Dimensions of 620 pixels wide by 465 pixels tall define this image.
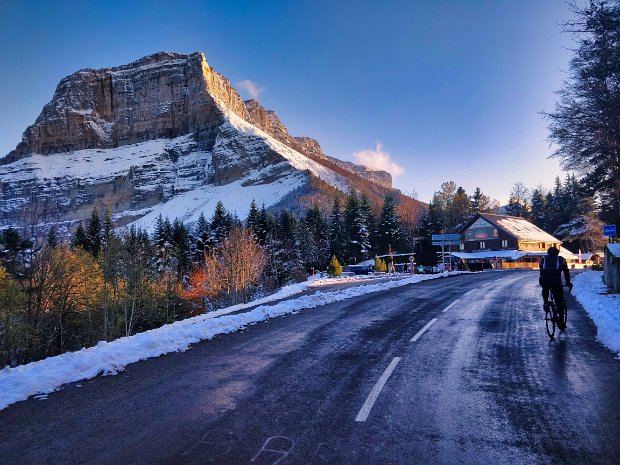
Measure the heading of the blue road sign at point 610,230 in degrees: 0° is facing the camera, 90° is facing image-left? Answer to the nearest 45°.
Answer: approximately 0°

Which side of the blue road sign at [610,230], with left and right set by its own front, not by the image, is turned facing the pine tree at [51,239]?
right

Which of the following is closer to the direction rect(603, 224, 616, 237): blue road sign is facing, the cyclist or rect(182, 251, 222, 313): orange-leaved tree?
the cyclist

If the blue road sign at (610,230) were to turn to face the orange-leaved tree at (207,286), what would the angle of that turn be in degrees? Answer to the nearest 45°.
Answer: approximately 90° to its right

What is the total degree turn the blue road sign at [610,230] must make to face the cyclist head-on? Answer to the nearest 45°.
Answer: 0° — it already faces them
